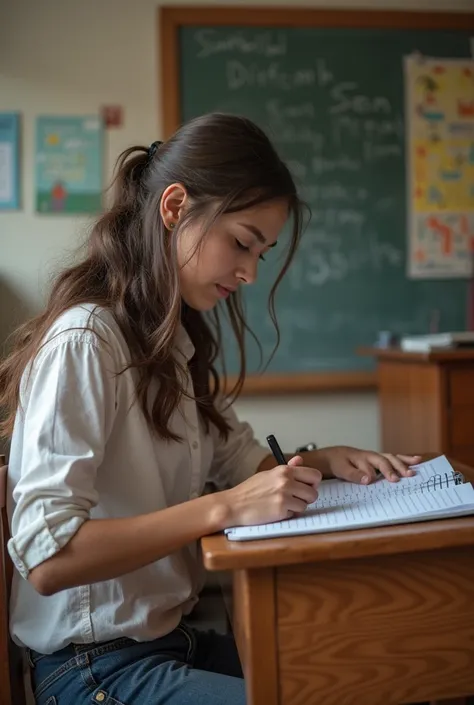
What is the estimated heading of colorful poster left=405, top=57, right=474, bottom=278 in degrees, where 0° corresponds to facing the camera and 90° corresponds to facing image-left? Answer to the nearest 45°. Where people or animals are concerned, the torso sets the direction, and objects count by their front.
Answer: approximately 0°

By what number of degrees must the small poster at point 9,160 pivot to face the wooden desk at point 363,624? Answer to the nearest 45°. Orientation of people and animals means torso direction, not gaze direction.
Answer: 0° — it already faces it

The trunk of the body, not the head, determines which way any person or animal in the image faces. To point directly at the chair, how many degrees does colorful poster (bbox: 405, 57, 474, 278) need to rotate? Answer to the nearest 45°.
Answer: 0° — it already faces it

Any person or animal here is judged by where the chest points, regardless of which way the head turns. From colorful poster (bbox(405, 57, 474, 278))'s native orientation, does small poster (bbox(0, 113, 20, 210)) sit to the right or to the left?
on its right

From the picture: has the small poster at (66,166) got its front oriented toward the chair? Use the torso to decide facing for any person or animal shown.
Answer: yes

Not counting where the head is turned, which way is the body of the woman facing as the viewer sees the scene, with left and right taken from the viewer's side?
facing to the right of the viewer

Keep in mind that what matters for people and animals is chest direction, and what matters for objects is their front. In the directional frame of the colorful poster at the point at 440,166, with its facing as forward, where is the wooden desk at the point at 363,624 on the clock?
The wooden desk is roughly at 12 o'clock from the colorful poster.
